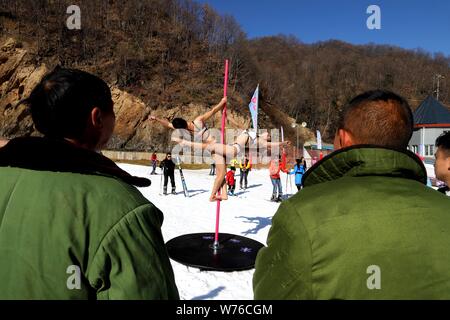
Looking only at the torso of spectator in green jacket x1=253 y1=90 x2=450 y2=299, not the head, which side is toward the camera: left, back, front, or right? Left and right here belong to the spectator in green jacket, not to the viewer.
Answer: back

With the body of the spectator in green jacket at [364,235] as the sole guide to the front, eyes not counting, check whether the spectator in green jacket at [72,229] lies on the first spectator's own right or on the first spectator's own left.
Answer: on the first spectator's own left

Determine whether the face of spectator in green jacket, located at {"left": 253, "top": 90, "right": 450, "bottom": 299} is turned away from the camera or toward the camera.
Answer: away from the camera

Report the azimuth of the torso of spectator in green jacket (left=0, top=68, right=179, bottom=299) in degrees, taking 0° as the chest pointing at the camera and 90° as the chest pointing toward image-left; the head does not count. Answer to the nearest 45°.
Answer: approximately 225°

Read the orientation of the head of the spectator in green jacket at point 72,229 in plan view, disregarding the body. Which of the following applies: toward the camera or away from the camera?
away from the camera

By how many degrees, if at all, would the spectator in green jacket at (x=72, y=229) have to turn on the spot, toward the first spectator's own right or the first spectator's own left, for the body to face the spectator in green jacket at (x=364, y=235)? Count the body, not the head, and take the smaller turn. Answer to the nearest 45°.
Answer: approximately 45° to the first spectator's own right

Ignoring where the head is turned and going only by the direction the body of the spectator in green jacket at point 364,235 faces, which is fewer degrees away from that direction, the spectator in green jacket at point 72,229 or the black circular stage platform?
the black circular stage platform
